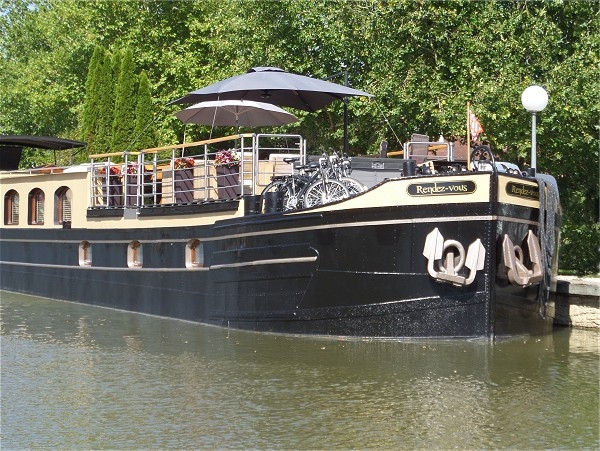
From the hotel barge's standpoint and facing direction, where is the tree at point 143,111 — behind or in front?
behind

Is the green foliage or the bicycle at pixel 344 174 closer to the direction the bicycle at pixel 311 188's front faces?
the bicycle

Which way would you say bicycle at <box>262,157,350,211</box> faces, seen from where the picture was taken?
facing to the right of the viewer

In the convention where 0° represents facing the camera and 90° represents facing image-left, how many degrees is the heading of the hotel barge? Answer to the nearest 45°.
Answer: approximately 315°
